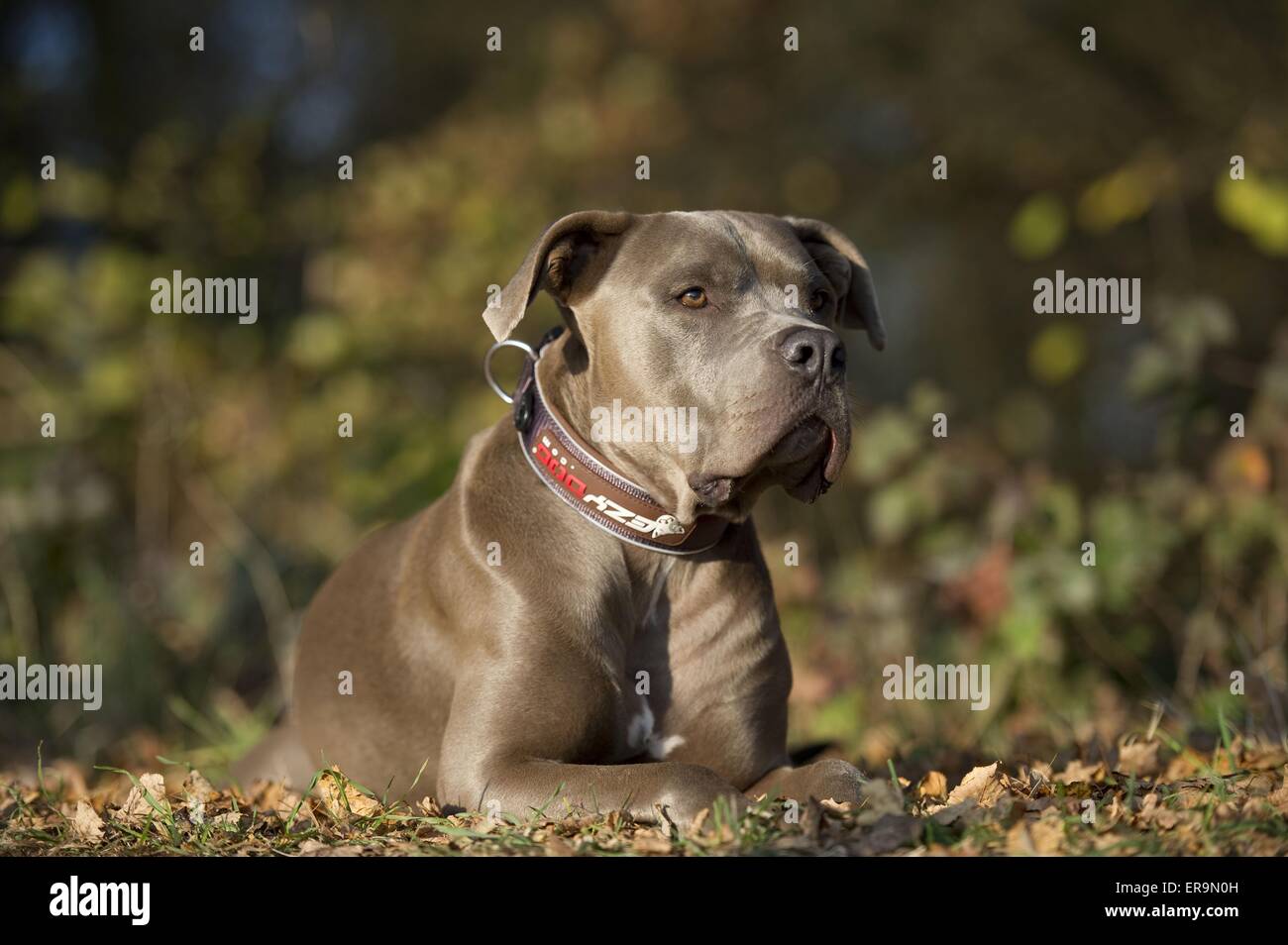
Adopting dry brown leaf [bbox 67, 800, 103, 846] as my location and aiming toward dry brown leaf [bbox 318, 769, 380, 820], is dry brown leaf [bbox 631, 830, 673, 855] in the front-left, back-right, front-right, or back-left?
front-right

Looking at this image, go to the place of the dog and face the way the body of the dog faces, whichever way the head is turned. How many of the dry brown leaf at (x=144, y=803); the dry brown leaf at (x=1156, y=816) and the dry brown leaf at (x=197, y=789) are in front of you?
1

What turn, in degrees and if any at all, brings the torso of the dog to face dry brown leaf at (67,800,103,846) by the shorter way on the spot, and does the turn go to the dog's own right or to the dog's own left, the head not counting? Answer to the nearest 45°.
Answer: approximately 135° to the dog's own right

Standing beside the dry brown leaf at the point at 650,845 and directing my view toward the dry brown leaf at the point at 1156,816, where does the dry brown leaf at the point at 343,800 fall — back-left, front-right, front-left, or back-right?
back-left

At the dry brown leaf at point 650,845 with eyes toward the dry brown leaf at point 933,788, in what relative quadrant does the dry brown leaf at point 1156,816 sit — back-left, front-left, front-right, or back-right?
front-right

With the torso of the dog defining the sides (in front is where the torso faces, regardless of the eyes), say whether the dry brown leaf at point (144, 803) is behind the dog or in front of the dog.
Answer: behind

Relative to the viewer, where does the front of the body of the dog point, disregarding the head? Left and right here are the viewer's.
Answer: facing the viewer and to the right of the viewer

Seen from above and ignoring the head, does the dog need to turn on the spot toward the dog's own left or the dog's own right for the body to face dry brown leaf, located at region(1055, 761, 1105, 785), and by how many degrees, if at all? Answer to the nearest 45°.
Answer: approximately 45° to the dog's own left

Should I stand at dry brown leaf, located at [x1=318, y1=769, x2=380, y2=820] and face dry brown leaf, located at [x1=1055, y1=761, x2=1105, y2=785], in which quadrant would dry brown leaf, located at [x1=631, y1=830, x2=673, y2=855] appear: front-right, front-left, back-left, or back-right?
front-right

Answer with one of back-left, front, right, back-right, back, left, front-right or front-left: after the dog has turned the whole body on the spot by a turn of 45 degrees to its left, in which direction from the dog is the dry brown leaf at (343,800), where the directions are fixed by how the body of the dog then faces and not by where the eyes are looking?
back

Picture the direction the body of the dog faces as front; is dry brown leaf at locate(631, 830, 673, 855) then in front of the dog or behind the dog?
in front

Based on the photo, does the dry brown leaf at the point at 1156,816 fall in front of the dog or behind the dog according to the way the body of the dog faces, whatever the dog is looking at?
in front

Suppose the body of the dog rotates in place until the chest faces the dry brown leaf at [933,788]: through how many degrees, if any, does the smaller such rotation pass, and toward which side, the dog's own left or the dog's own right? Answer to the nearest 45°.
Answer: approximately 45° to the dog's own left
